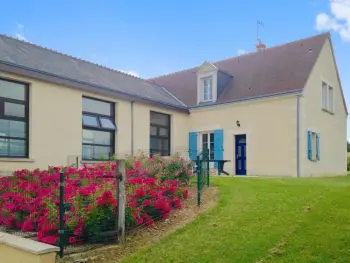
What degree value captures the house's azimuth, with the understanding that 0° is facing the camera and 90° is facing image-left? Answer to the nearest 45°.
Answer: approximately 45°
